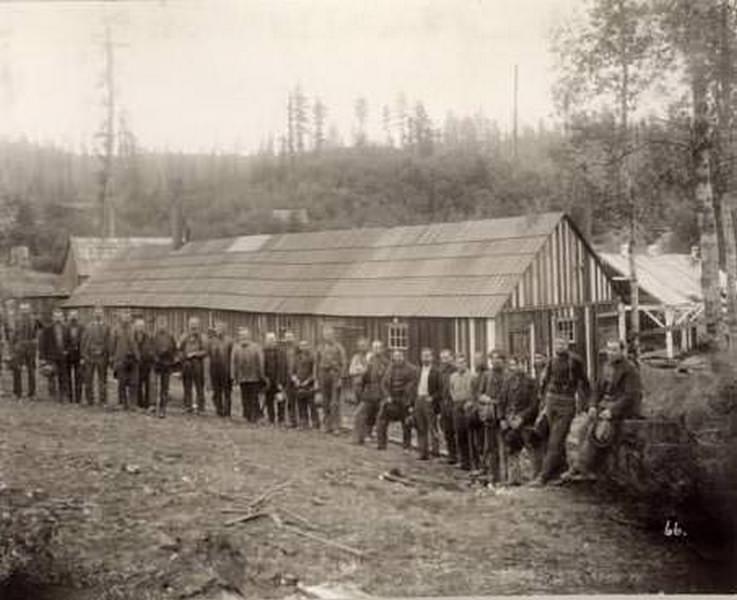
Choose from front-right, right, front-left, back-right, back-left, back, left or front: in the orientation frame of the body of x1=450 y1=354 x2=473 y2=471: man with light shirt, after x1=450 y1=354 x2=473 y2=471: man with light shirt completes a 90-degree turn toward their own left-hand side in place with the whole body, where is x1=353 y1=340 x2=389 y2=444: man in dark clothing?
back-left

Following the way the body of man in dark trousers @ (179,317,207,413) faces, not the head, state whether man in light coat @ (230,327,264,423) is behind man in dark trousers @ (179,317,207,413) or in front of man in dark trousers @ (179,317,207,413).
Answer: in front

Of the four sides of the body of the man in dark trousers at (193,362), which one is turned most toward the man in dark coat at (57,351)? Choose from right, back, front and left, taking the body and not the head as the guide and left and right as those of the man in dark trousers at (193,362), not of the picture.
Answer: right

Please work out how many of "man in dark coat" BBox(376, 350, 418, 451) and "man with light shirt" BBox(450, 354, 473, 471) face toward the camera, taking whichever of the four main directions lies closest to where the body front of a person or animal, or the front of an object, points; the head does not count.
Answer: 2

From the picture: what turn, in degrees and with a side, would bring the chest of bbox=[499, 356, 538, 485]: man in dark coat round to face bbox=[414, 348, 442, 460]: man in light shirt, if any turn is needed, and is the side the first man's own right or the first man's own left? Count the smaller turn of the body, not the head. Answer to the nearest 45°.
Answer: approximately 90° to the first man's own right

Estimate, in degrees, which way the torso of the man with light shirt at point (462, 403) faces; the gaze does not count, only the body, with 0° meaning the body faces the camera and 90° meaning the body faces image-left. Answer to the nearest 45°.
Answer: approximately 0°

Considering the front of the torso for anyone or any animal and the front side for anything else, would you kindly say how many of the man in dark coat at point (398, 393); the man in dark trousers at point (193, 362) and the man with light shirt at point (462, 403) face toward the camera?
3

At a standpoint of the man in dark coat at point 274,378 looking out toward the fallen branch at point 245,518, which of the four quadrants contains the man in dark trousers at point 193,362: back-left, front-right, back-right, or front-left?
back-right

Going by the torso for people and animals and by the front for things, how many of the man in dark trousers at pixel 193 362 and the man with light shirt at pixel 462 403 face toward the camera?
2

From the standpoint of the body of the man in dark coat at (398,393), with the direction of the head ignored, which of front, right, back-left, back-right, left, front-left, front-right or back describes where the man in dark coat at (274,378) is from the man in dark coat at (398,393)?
back-right

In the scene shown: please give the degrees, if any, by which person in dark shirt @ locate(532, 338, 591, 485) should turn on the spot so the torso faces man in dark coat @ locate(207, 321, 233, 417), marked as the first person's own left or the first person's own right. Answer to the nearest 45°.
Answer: approximately 90° to the first person's own right
